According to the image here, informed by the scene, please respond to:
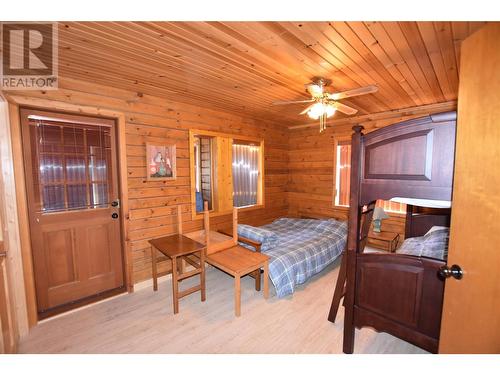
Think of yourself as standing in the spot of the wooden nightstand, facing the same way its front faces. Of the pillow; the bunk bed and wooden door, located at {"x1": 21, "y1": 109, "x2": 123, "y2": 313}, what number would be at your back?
0

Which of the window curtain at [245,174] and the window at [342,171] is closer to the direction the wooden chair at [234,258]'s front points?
the window

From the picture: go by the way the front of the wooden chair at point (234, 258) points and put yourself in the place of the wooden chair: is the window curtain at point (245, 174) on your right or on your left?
on your left

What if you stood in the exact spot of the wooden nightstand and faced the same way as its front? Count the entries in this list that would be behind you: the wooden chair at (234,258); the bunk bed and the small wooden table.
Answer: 0

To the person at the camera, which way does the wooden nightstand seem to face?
facing the viewer and to the left of the viewer

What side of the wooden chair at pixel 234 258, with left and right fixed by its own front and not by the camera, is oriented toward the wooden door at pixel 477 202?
front

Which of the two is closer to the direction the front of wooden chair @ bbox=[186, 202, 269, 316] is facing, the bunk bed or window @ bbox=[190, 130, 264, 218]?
the bunk bed

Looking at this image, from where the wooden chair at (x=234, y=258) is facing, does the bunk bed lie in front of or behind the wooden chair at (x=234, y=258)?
in front

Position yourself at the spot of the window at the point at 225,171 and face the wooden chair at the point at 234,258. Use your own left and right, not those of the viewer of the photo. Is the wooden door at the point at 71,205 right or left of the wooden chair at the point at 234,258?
right

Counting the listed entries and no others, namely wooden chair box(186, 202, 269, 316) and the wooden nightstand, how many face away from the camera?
0

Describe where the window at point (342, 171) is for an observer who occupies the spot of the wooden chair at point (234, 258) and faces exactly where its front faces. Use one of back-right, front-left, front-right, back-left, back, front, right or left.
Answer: left

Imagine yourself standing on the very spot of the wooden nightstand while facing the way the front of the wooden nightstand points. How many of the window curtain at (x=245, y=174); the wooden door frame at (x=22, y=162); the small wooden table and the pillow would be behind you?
0

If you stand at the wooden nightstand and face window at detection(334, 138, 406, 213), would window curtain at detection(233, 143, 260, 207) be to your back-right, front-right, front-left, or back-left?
front-left

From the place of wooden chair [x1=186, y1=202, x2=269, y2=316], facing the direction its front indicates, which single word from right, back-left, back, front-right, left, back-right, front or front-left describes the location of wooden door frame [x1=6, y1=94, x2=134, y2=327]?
back-right

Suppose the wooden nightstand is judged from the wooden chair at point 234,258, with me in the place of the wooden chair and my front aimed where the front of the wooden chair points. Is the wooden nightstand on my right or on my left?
on my left
